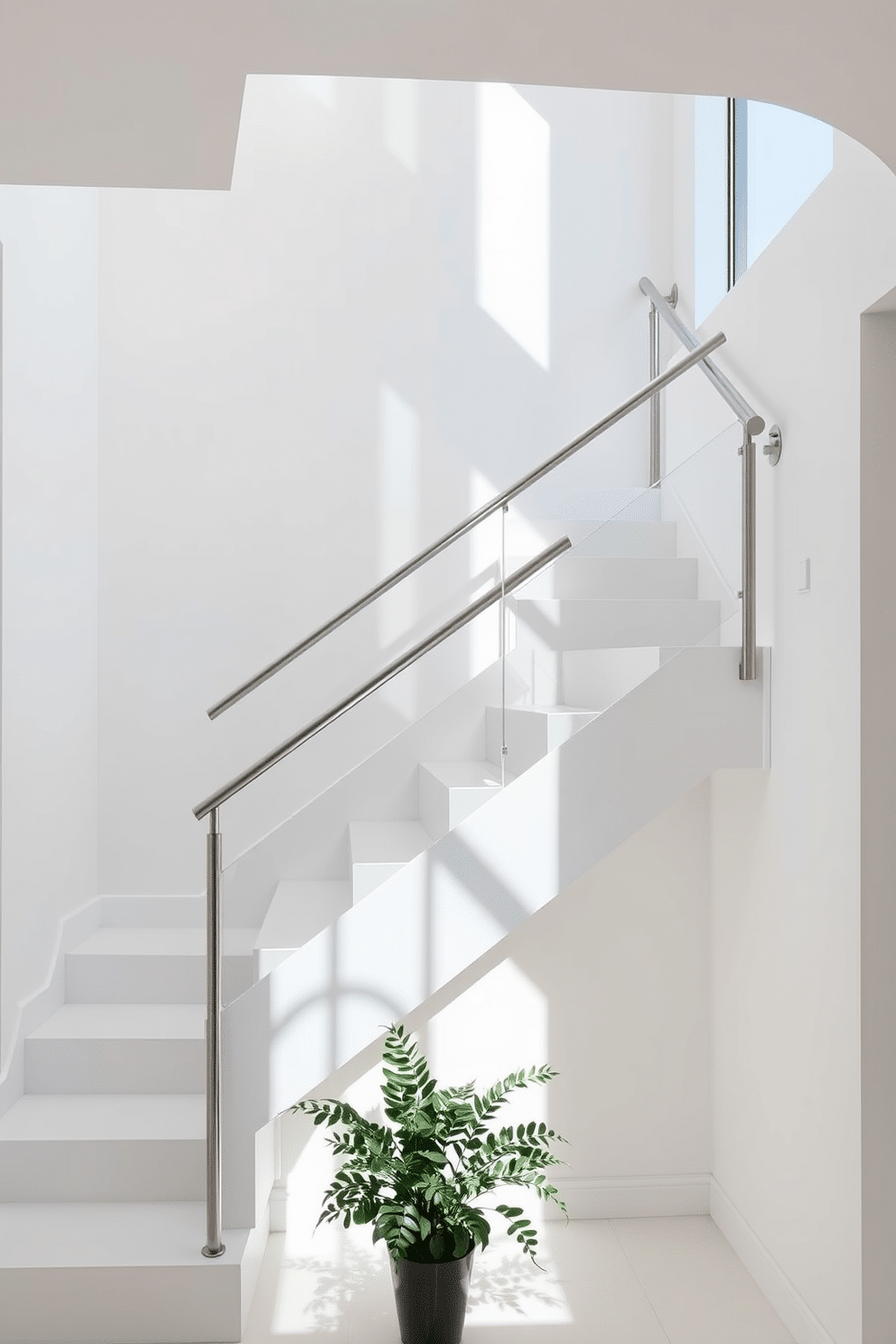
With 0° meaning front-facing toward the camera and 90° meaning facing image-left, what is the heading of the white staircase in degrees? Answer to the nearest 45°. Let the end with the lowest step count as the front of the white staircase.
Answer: approximately 0°

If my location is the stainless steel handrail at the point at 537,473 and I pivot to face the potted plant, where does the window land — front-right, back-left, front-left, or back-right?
back-left
